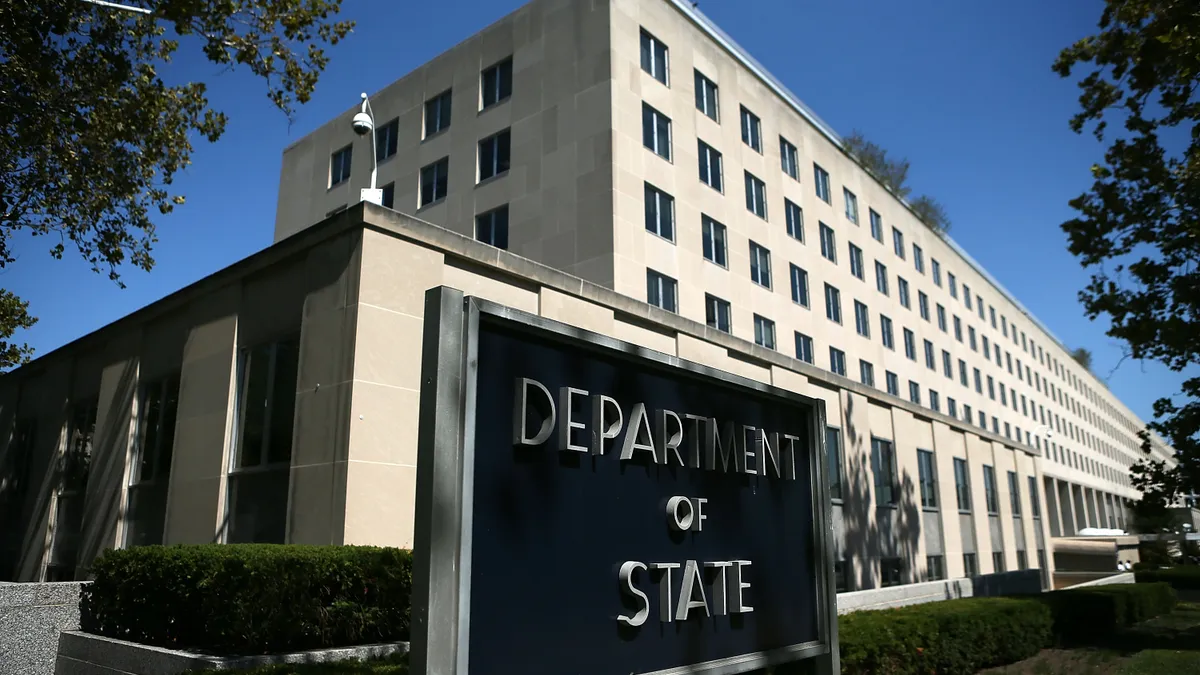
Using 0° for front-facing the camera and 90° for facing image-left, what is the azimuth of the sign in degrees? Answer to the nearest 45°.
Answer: approximately 315°

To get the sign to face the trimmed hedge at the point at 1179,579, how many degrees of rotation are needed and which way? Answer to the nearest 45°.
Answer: approximately 90° to its left

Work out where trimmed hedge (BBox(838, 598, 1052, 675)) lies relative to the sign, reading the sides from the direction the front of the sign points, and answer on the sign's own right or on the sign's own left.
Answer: on the sign's own left

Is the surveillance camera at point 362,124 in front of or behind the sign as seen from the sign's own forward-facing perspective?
behind
